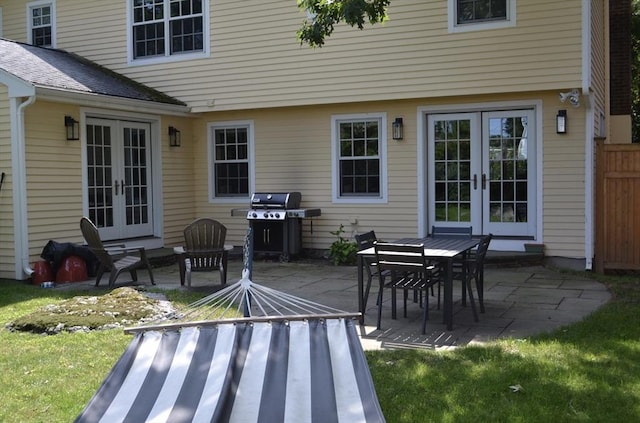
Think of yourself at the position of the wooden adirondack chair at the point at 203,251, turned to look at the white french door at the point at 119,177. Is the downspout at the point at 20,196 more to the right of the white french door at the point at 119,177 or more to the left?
left

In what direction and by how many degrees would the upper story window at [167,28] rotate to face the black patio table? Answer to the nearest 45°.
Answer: approximately 45° to its left

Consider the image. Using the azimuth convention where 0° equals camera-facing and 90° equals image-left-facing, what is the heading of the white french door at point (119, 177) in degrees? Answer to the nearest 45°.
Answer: approximately 315°

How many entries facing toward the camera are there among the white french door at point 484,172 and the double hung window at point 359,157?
2

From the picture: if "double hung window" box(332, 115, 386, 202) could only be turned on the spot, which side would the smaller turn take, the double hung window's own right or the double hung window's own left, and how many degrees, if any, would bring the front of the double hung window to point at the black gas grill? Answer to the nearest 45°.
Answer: approximately 90° to the double hung window's own right

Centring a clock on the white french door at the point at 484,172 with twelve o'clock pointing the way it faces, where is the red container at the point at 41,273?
The red container is roughly at 2 o'clock from the white french door.

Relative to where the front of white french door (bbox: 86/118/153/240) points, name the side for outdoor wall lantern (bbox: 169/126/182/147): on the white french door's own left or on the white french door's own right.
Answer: on the white french door's own left
